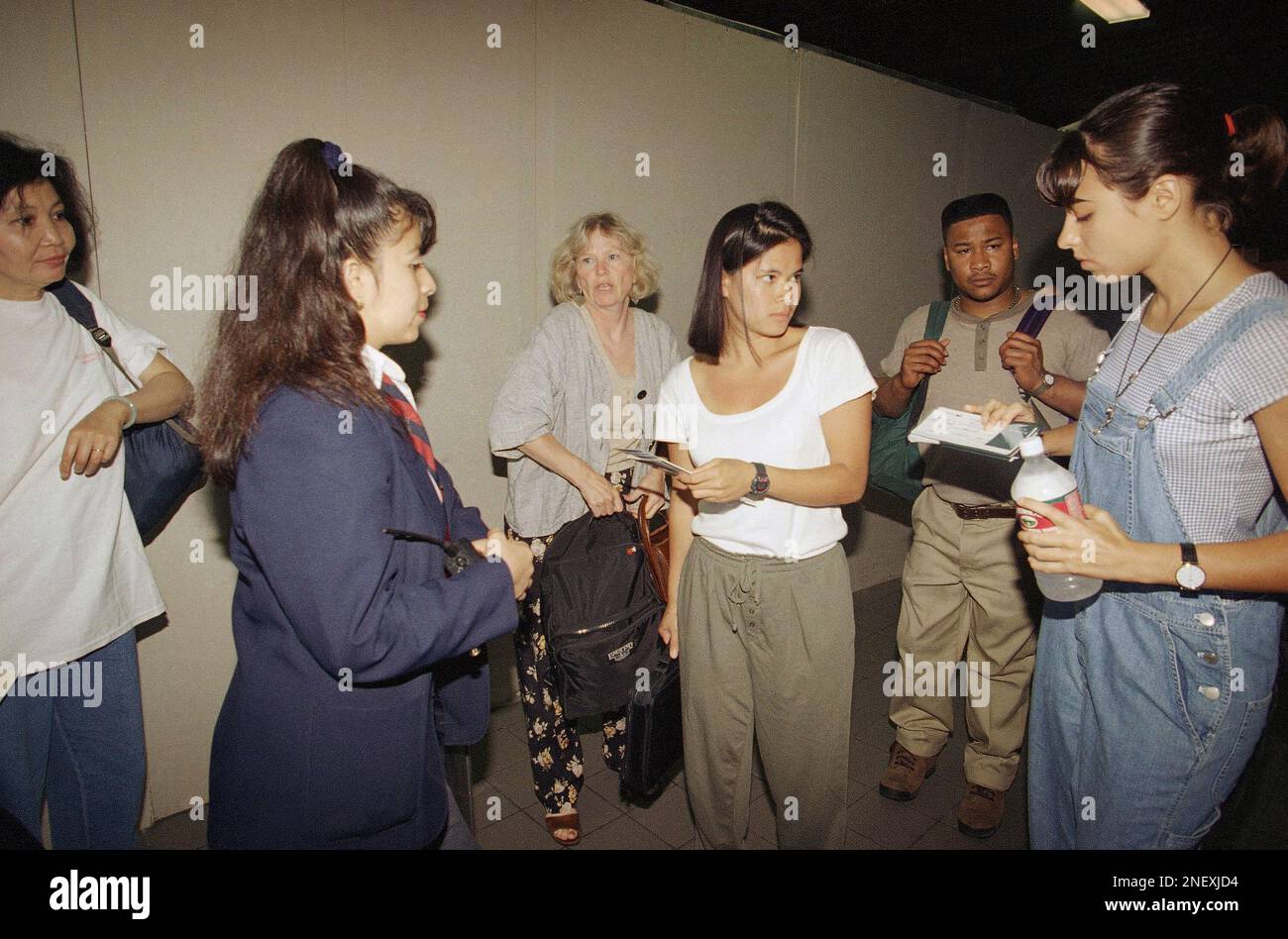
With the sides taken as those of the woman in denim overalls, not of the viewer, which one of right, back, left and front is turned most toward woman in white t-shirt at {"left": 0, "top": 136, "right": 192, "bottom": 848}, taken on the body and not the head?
front

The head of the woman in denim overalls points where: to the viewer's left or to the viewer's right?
to the viewer's left

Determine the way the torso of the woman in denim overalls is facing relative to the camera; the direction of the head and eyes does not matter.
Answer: to the viewer's left

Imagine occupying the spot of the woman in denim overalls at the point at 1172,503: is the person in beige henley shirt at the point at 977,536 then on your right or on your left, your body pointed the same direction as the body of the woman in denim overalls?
on your right

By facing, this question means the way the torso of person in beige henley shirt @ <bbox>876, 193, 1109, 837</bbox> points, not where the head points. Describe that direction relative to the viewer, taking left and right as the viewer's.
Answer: facing the viewer

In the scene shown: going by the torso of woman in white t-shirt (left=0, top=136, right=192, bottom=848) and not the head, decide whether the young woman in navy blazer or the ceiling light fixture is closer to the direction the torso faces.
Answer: the young woman in navy blazer

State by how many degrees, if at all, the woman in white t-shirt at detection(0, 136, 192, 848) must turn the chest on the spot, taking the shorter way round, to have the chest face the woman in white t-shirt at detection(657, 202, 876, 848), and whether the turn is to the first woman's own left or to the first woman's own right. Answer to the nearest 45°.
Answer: approximately 45° to the first woman's own left

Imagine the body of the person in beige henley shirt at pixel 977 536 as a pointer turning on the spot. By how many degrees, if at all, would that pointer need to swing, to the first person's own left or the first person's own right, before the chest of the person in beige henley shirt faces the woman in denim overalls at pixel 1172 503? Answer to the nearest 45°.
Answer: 0° — they already face them

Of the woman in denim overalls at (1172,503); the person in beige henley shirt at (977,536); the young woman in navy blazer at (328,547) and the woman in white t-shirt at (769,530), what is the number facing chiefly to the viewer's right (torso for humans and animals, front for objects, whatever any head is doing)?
1

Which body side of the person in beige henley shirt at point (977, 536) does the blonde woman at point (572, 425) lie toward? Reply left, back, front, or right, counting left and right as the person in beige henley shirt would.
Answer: right

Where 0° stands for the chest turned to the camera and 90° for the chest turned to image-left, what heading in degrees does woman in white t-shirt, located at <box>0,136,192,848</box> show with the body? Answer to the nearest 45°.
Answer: approximately 0°
